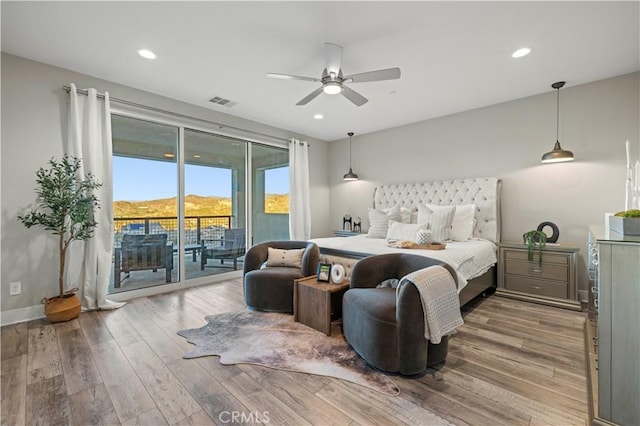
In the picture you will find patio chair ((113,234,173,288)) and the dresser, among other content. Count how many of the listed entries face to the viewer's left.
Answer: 1

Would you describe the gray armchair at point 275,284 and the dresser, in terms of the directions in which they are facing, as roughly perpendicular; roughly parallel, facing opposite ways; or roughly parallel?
roughly perpendicular

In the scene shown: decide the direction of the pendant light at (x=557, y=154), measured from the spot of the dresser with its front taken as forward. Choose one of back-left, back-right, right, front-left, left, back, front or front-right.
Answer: right

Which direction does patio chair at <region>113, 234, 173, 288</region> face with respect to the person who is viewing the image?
facing away from the viewer

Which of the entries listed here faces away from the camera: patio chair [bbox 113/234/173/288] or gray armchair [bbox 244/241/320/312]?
the patio chair

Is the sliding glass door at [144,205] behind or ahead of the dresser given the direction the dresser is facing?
ahead

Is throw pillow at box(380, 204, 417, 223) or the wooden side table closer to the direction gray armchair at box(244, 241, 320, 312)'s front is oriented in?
the wooden side table

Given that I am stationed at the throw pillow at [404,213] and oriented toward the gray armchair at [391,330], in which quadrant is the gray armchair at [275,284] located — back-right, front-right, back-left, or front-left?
front-right

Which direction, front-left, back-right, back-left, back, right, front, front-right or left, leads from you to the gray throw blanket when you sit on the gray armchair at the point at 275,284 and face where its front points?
left

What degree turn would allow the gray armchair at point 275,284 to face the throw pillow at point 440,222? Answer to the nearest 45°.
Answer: approximately 135° to its left

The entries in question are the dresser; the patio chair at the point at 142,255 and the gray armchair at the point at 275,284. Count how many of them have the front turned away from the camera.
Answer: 1

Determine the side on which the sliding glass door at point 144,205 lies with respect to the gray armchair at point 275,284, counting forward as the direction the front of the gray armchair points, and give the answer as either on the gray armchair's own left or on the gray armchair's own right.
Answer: on the gray armchair's own right

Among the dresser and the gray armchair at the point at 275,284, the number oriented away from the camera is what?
0

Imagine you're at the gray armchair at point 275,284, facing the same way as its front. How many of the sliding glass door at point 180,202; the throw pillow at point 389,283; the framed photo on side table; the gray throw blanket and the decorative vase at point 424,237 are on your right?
1

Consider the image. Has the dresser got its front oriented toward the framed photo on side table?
yes

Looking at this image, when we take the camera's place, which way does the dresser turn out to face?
facing to the left of the viewer

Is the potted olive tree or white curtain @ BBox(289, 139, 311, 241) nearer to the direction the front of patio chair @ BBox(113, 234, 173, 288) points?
the white curtain
